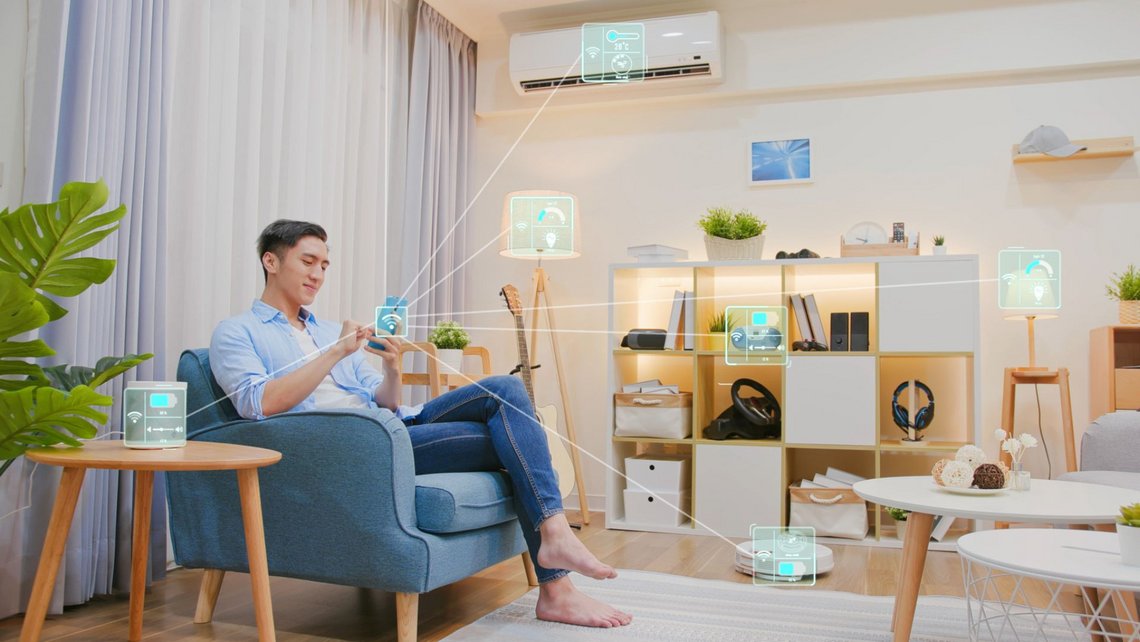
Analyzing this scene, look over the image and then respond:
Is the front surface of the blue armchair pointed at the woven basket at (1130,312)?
no

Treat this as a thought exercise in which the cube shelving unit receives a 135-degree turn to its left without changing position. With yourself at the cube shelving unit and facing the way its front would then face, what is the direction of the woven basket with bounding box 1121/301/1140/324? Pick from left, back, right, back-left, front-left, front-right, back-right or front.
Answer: front-right

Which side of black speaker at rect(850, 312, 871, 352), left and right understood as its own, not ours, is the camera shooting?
front

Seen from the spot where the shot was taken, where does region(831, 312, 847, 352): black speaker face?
facing the viewer

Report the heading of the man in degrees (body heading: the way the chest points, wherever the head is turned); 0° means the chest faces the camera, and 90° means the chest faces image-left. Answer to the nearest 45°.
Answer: approximately 315°

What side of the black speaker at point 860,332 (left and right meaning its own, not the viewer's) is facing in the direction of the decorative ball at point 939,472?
front

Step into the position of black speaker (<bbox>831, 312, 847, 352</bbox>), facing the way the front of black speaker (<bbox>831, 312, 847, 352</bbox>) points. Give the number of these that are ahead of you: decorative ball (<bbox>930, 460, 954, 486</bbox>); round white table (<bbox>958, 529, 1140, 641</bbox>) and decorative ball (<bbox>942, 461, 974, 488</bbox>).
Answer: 3

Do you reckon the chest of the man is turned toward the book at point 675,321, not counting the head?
no

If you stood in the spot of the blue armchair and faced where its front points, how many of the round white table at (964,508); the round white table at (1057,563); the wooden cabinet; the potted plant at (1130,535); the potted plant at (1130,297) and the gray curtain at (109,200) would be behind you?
1

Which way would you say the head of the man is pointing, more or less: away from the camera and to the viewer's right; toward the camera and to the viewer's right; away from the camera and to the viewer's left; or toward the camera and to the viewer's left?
toward the camera and to the viewer's right

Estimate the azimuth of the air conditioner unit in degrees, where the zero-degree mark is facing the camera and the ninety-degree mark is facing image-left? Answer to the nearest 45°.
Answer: approximately 0°

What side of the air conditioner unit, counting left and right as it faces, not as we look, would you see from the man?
front

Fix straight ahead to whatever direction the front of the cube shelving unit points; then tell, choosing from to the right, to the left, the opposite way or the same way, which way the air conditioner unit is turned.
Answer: the same way

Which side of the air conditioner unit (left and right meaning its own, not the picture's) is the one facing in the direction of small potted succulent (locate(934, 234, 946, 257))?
left

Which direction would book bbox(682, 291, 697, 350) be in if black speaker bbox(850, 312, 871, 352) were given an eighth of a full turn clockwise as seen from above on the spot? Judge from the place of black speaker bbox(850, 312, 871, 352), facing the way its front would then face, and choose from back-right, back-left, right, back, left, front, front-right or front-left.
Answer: front-right

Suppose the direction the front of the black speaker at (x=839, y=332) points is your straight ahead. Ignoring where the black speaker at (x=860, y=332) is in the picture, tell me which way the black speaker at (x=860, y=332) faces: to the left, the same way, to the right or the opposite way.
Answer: the same way

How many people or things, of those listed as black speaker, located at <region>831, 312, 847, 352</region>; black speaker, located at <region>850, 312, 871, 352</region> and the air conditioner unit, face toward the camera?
3

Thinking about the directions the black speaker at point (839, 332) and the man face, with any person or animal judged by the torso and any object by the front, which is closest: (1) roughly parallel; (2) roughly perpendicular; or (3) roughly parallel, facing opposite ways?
roughly perpendicular

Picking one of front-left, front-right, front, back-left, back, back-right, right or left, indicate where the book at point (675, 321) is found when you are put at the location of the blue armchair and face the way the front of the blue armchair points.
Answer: left
